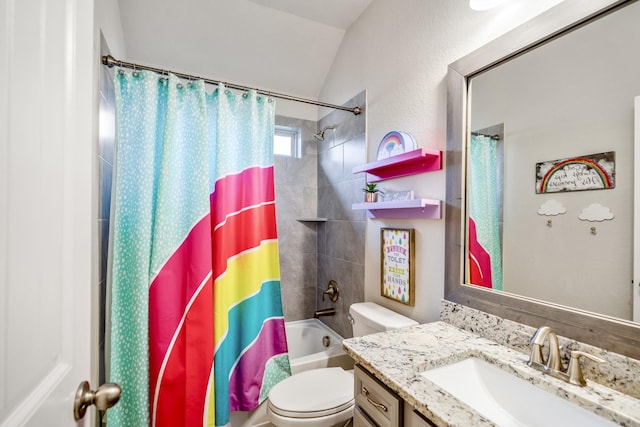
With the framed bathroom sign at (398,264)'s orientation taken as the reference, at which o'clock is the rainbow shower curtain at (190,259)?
The rainbow shower curtain is roughly at 1 o'clock from the framed bathroom sign.

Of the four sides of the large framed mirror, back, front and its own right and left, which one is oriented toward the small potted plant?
right

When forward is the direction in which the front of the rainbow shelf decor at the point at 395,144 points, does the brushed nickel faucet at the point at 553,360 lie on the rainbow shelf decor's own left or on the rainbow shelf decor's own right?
on the rainbow shelf decor's own left

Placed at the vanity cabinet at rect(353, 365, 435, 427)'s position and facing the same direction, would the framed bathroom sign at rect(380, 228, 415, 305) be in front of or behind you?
behind

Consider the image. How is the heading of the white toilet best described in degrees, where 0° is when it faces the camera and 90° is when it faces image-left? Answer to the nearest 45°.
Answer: approximately 45°

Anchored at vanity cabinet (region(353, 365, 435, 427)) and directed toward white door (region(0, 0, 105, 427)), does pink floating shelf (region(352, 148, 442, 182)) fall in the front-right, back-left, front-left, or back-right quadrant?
back-right

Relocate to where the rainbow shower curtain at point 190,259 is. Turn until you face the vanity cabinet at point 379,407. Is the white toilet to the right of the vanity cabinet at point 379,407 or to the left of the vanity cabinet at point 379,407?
left

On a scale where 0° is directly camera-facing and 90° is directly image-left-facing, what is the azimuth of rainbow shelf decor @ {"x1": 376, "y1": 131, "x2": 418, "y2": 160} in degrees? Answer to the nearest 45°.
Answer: approximately 45°
